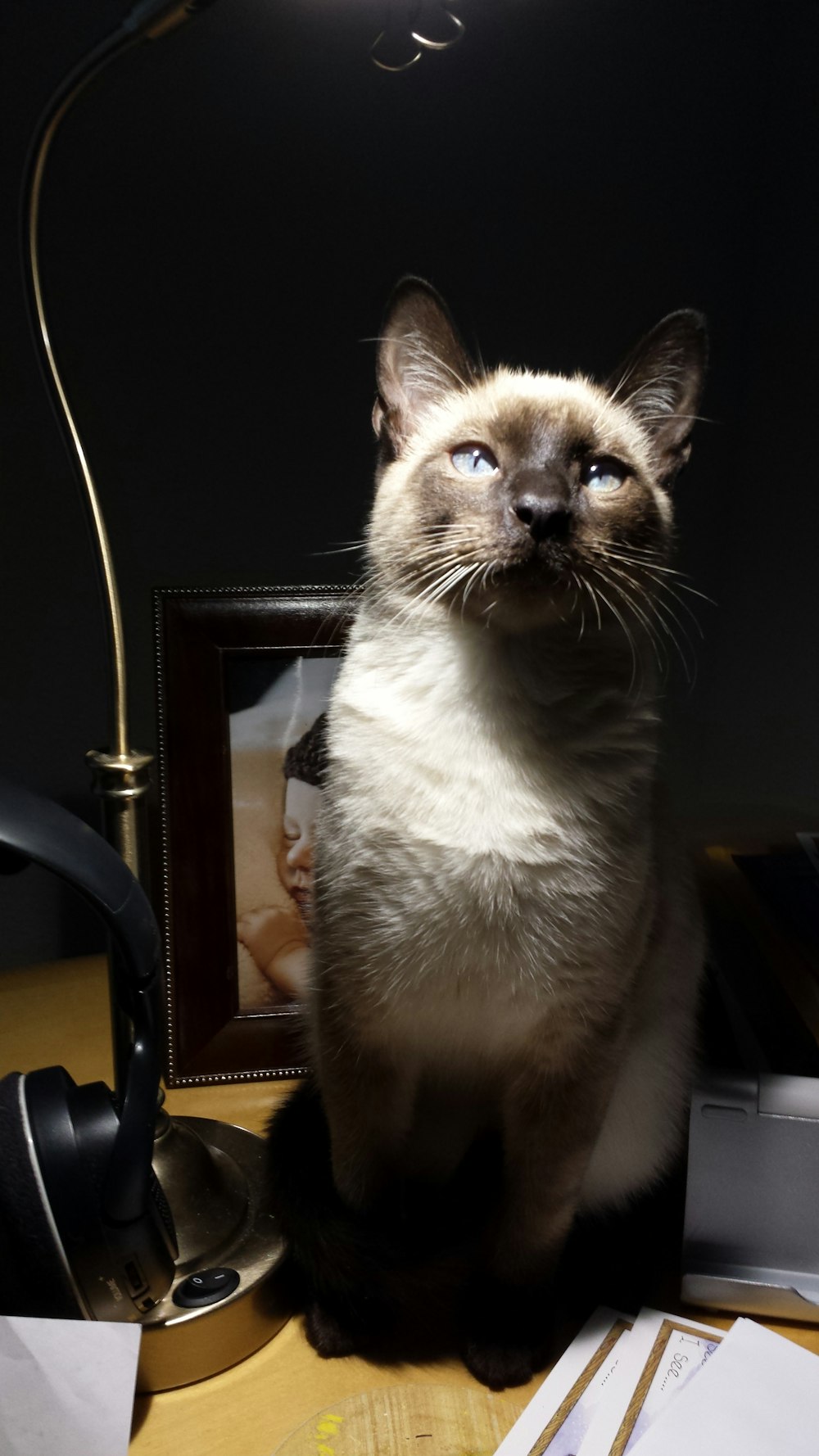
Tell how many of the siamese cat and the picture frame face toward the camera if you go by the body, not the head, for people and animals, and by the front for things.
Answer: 2

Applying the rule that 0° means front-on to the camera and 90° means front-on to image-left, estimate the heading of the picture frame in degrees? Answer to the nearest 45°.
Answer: approximately 0°
